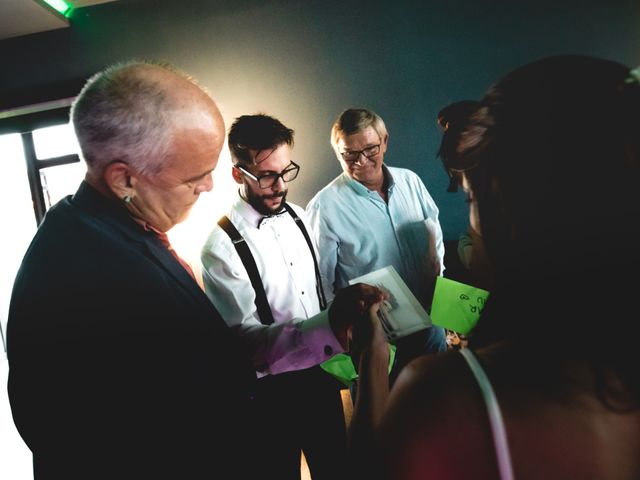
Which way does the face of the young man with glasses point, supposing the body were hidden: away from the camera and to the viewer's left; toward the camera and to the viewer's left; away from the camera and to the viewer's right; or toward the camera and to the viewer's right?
toward the camera and to the viewer's right

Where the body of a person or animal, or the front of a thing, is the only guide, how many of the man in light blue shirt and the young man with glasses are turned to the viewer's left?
0

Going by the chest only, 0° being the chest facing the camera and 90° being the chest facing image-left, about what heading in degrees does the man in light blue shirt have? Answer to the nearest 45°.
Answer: approximately 0°

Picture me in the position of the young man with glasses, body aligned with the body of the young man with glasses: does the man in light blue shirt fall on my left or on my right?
on my left

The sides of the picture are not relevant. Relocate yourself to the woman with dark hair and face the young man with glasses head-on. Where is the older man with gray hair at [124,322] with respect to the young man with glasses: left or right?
left

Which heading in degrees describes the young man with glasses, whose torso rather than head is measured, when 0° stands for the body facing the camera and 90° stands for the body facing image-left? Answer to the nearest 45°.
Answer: approximately 315°

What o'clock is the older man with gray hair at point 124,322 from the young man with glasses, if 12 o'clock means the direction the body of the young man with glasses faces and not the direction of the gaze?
The older man with gray hair is roughly at 2 o'clock from the young man with glasses.

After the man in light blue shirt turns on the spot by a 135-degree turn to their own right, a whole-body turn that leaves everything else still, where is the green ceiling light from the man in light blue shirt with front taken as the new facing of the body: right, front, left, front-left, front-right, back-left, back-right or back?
front-left

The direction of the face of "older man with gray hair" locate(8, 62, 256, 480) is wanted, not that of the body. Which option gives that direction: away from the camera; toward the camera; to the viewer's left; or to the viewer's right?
to the viewer's right

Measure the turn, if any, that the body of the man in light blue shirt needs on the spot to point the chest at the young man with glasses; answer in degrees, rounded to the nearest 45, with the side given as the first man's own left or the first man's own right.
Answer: approximately 45° to the first man's own right

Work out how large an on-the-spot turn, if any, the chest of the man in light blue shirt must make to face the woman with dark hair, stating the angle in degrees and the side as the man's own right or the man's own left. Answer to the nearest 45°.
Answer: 0° — they already face them
